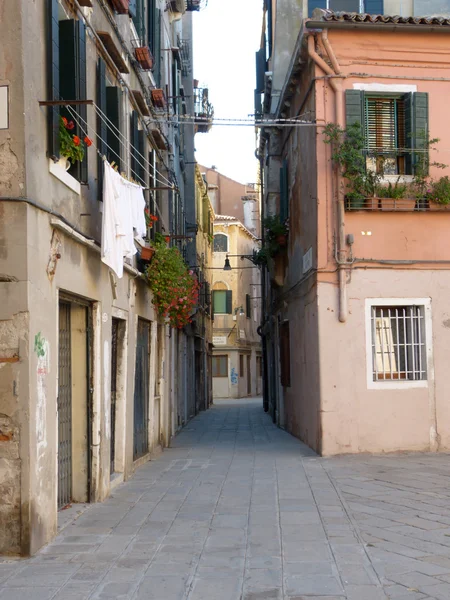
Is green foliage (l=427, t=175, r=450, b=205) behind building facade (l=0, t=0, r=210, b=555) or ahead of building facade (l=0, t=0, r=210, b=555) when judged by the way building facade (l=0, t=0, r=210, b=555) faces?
ahead

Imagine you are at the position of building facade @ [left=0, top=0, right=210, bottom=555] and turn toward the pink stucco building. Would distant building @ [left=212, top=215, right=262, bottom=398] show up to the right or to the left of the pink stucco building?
left

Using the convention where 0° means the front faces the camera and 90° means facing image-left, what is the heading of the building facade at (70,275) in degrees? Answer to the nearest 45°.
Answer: approximately 270°

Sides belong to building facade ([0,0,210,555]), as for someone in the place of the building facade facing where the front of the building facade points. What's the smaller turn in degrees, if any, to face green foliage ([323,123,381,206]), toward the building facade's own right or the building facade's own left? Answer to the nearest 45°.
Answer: approximately 45° to the building facade's own left

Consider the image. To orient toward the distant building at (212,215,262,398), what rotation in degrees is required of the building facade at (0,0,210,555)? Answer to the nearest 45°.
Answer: approximately 90° to its left

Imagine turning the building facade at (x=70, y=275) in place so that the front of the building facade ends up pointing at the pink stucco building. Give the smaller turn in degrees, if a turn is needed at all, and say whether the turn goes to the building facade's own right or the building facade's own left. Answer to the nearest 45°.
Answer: approximately 45° to the building facade's own left
